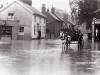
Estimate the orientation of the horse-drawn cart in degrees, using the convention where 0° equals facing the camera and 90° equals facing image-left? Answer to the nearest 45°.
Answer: approximately 45°
